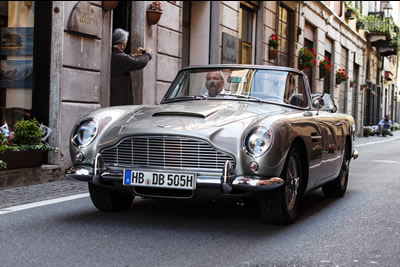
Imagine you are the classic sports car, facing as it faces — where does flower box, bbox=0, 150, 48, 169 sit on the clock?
The flower box is roughly at 3 o'clock from the classic sports car.

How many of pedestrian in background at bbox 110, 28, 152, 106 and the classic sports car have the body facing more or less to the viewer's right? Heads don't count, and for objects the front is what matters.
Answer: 1

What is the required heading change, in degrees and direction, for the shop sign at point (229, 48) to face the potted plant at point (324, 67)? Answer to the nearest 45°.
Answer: approximately 90° to its left

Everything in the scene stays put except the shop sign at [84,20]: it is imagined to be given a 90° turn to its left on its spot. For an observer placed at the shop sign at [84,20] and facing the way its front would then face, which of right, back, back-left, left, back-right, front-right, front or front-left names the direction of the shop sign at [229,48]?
front

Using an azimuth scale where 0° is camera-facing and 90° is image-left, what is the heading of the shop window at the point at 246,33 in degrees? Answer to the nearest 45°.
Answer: approximately 315°

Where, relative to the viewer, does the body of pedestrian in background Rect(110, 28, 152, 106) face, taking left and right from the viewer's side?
facing to the right of the viewer

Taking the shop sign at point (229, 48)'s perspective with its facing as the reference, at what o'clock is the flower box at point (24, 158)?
The flower box is roughly at 2 o'clock from the shop sign.

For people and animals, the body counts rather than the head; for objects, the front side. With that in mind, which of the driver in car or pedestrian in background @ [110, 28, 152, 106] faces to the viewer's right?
the pedestrian in background

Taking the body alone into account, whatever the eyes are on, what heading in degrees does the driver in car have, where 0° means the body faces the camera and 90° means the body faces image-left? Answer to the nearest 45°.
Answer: approximately 45°

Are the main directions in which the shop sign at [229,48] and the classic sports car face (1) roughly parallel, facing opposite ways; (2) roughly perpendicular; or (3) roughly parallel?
roughly perpendicular

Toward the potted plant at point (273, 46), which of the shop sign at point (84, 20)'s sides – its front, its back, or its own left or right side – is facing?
left

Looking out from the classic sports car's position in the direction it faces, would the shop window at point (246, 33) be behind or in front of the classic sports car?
behind

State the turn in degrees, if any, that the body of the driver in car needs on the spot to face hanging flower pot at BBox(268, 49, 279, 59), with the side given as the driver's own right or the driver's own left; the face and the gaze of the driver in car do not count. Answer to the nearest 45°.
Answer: approximately 135° to the driver's own right

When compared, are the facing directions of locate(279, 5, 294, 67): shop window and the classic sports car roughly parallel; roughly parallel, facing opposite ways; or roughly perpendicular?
roughly perpendicular

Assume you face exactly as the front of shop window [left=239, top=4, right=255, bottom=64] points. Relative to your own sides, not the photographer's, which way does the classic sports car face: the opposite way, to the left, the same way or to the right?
to the right
